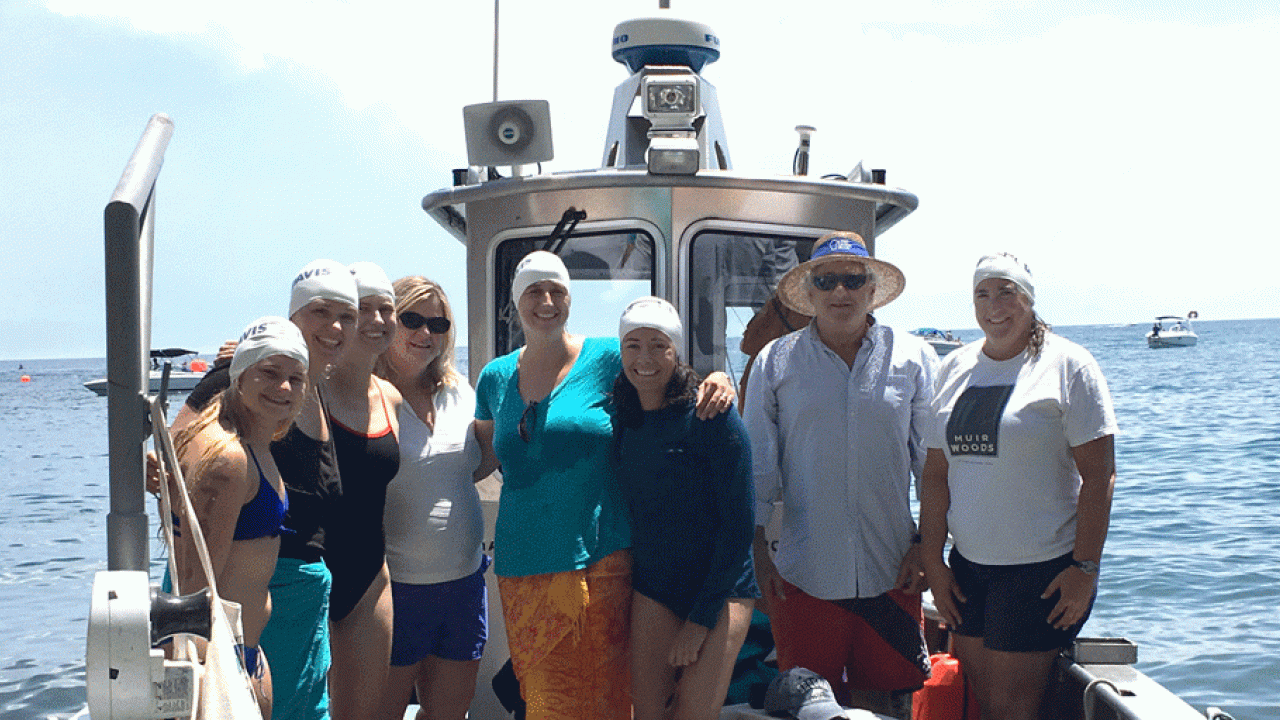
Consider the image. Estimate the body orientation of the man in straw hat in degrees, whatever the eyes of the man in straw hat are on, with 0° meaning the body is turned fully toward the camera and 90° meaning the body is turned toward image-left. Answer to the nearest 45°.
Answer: approximately 0°

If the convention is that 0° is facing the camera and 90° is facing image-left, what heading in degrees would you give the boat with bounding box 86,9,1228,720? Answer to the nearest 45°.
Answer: approximately 0°

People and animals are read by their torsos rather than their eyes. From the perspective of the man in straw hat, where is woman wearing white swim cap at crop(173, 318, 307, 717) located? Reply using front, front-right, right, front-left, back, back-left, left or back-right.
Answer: front-right

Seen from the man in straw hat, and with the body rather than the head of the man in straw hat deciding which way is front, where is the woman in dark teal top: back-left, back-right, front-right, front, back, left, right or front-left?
front-right

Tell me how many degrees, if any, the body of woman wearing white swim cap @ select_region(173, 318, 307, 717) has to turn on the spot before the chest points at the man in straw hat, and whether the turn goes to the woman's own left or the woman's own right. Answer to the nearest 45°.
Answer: approximately 45° to the woman's own left

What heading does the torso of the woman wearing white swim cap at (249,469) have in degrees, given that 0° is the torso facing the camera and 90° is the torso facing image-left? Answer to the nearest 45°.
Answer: approximately 315°
